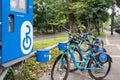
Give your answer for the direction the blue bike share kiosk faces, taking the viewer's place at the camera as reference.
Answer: facing the viewer and to the right of the viewer
